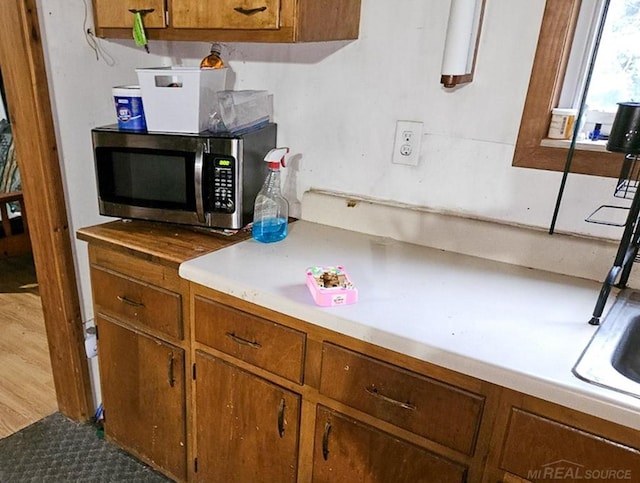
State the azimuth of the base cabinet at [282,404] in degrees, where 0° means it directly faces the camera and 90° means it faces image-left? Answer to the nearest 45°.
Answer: approximately 45°

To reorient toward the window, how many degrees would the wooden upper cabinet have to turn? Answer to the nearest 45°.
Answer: approximately 135° to its left
